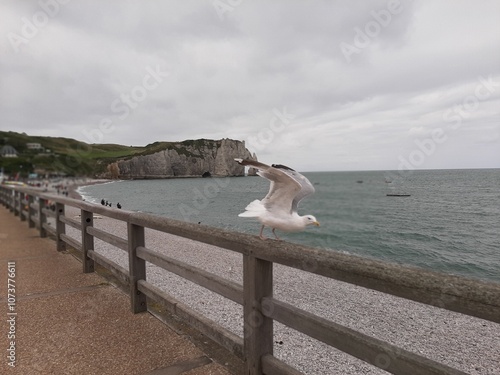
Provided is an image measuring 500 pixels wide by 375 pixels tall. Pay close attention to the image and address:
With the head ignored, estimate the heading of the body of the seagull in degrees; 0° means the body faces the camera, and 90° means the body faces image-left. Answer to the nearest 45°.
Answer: approximately 270°
